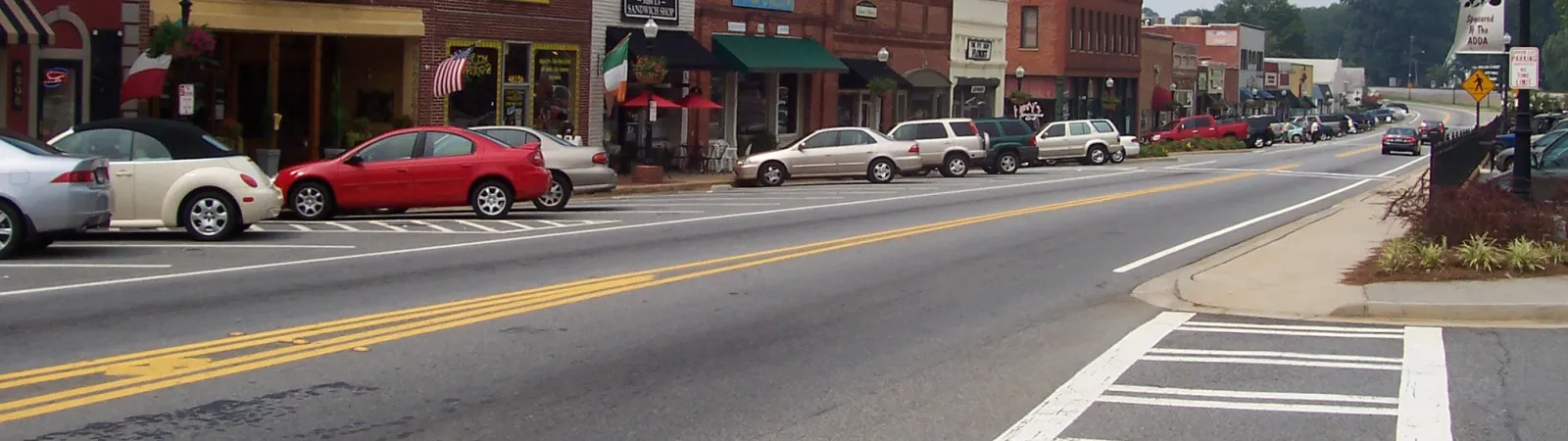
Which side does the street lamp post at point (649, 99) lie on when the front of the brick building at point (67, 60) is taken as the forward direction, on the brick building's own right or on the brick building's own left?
on the brick building's own left

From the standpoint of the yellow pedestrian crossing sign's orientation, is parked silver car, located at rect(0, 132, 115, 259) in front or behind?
in front

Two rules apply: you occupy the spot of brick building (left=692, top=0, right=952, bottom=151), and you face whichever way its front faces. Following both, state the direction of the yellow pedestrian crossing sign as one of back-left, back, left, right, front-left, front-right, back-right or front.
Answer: front-left

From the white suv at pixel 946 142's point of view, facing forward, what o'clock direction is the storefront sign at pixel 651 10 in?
The storefront sign is roughly at 12 o'clock from the white suv.

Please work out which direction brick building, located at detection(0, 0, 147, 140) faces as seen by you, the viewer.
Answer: facing the viewer and to the right of the viewer

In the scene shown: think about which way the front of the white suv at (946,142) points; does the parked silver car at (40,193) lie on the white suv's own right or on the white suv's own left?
on the white suv's own left

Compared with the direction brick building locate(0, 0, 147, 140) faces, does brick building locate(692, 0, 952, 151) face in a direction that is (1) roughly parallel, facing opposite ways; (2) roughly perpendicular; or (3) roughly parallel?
roughly parallel

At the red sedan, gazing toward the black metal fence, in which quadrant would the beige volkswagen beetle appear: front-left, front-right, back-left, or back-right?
back-right

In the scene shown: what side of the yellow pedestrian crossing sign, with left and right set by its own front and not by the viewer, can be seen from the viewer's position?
front

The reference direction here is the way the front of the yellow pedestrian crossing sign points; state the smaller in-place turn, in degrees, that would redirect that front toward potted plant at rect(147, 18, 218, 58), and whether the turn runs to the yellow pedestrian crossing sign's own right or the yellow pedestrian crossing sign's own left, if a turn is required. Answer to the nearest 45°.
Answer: approximately 45° to the yellow pedestrian crossing sign's own right
